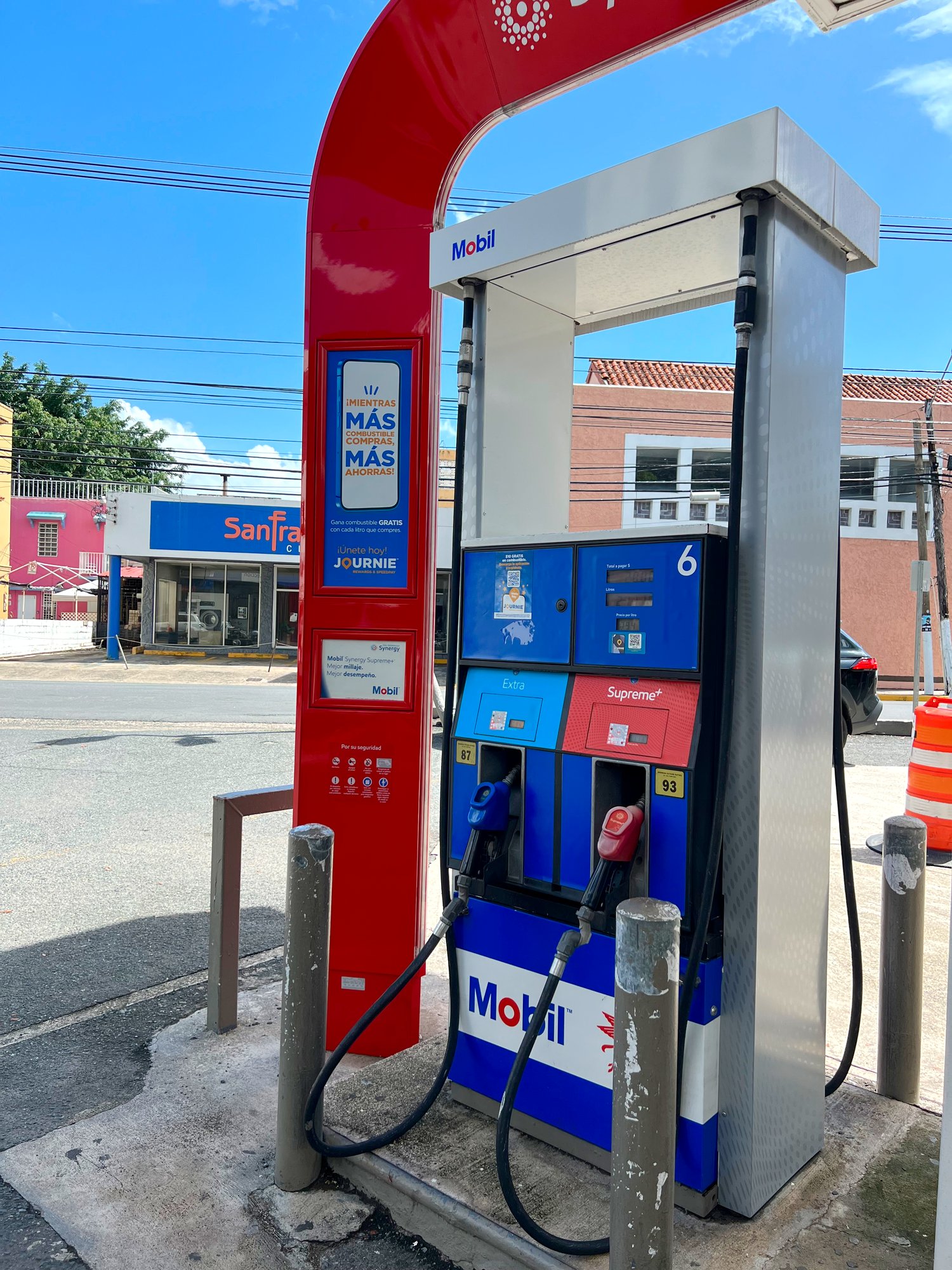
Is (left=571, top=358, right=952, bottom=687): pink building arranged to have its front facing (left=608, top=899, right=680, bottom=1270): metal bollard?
yes

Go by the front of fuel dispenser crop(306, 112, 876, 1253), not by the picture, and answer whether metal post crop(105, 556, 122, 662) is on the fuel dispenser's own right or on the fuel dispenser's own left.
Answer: on the fuel dispenser's own right

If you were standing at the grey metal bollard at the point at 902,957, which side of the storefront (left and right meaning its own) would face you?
front

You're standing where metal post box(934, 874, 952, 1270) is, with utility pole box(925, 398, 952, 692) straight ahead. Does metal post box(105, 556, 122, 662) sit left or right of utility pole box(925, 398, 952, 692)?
left

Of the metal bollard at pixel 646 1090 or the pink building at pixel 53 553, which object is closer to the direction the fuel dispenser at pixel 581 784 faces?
the metal bollard

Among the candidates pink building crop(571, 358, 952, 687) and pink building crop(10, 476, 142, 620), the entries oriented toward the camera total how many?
2

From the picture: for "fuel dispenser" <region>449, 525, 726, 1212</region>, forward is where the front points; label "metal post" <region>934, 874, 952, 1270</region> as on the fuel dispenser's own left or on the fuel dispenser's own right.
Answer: on the fuel dispenser's own left

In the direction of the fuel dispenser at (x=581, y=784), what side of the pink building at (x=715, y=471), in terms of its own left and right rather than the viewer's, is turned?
front

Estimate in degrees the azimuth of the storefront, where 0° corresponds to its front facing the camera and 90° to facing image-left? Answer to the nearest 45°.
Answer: approximately 0°

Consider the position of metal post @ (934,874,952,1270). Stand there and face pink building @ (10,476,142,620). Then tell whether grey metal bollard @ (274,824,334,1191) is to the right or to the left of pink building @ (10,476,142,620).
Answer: left

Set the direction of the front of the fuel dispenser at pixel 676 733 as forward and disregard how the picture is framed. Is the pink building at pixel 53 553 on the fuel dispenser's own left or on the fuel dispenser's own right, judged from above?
on the fuel dispenser's own right

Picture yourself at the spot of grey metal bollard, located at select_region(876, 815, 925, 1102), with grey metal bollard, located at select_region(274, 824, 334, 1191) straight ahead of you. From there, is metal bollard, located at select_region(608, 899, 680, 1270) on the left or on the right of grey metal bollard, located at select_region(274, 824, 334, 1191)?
left
